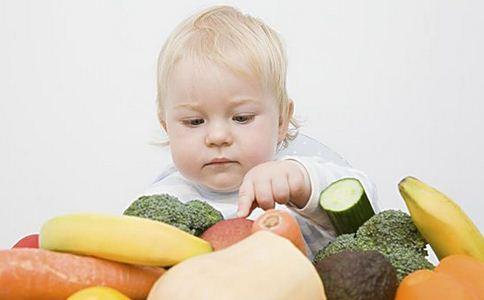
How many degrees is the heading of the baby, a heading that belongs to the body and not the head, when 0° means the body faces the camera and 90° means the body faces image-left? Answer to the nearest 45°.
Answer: approximately 0°

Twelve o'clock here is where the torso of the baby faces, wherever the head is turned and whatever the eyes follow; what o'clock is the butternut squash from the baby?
The butternut squash is roughly at 12 o'clock from the baby.

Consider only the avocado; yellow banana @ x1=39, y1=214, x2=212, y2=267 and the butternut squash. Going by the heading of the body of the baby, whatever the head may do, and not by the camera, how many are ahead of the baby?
3

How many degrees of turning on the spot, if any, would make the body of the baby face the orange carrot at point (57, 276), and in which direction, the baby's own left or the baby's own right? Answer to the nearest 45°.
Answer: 0° — they already face it

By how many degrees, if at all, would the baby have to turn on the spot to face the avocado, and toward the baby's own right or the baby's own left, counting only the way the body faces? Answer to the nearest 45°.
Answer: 0° — they already face it
